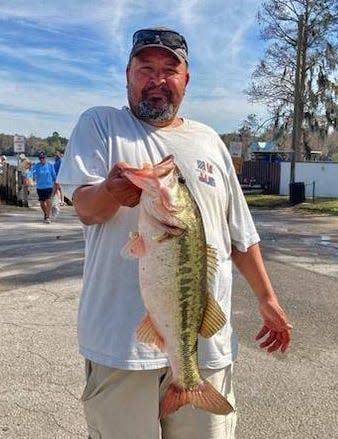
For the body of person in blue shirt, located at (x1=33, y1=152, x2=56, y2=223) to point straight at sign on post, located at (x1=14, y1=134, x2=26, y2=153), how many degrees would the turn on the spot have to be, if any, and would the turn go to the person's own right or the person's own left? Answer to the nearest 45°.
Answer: approximately 180°

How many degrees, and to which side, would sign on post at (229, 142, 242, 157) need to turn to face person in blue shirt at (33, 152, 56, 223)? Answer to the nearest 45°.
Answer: approximately 45° to its right

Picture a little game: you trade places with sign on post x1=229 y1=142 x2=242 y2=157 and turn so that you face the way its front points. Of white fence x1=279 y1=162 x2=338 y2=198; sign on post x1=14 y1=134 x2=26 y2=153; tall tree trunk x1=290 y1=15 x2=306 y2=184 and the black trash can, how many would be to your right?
1

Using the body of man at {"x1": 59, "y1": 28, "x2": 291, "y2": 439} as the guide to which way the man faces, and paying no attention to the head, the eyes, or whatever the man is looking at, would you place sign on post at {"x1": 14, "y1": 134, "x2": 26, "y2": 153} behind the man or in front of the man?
behind

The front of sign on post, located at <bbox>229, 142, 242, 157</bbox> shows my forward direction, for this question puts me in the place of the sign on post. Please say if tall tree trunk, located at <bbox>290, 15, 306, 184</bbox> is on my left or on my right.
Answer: on my left

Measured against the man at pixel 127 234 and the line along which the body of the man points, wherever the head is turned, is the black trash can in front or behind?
behind

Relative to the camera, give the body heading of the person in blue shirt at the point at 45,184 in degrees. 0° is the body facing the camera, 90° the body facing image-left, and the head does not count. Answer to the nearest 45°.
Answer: approximately 0°

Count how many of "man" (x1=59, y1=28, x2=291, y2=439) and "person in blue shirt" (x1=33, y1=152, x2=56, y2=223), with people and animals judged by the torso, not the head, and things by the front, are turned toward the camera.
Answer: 2

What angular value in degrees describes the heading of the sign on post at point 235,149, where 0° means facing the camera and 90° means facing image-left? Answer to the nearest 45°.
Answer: approximately 0°

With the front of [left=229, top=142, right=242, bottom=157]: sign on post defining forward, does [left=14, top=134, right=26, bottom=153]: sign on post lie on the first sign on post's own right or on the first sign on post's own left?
on the first sign on post's own right

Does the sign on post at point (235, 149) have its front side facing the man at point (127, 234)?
yes

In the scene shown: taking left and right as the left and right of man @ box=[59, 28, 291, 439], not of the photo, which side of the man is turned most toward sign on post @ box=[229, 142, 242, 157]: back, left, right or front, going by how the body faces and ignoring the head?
back
